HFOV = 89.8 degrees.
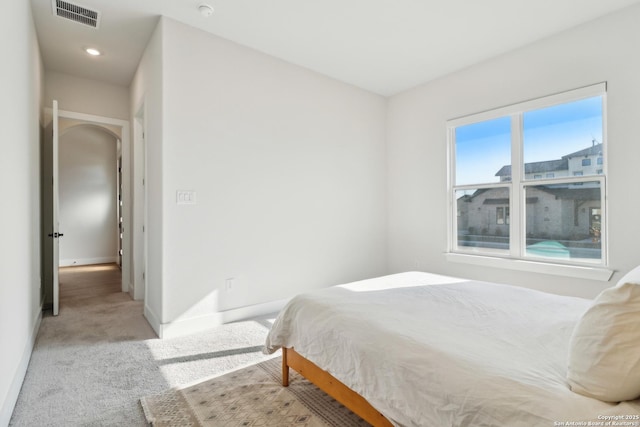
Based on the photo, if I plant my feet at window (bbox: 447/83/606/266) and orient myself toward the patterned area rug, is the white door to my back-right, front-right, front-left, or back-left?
front-right

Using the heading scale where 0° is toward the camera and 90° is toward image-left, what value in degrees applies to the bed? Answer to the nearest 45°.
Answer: approximately 135°

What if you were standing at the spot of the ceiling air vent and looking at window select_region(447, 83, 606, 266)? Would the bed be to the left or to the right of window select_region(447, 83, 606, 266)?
right
